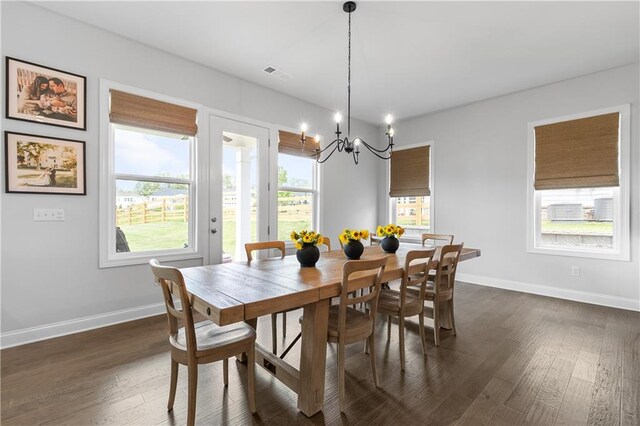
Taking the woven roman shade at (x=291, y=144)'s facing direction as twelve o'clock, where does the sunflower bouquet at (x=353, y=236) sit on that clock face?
The sunflower bouquet is roughly at 1 o'clock from the woven roman shade.

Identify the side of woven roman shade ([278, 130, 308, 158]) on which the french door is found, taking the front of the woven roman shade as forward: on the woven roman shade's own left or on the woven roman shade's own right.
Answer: on the woven roman shade's own right

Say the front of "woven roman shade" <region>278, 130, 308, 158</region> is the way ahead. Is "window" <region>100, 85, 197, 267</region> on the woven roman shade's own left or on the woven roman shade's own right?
on the woven roman shade's own right

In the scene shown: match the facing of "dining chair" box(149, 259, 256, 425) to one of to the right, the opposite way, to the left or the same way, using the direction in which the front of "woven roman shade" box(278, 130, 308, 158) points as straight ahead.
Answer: to the left

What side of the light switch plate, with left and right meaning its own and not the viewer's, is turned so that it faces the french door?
left

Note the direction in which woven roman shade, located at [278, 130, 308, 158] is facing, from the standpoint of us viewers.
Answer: facing the viewer and to the right of the viewer

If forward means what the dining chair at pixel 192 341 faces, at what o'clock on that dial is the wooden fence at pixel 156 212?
The wooden fence is roughly at 10 o'clock from the dining chair.

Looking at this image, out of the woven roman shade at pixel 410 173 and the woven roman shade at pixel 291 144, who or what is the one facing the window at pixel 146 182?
the woven roman shade at pixel 410 173

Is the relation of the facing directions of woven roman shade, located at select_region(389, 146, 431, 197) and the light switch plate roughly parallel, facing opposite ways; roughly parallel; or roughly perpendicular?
roughly perpendicular

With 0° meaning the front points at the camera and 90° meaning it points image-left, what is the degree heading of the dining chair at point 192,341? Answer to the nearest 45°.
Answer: approximately 225°

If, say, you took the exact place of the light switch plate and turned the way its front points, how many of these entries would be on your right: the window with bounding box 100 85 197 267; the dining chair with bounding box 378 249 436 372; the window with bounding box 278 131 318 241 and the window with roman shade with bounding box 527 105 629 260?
0

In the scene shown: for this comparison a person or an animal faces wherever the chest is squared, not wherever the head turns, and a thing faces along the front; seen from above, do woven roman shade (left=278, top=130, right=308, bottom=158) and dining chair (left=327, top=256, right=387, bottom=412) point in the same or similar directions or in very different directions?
very different directions

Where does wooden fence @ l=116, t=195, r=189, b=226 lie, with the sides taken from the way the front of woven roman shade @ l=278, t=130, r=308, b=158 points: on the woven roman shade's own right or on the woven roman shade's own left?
on the woven roman shade's own right

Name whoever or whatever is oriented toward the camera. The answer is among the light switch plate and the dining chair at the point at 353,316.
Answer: the light switch plate

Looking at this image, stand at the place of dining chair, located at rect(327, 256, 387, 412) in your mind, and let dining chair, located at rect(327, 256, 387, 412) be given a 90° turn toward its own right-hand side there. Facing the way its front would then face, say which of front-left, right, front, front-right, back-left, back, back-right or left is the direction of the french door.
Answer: left

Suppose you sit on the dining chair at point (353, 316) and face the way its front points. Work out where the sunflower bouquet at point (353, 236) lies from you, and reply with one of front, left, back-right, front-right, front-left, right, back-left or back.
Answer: front-right

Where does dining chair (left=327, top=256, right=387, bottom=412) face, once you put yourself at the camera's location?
facing away from the viewer and to the left of the viewer

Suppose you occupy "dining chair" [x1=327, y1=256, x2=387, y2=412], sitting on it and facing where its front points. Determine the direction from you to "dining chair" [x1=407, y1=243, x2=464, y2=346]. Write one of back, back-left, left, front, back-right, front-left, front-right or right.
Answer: right

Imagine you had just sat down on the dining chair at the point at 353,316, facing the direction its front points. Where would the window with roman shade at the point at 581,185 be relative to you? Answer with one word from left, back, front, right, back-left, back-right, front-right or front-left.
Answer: right

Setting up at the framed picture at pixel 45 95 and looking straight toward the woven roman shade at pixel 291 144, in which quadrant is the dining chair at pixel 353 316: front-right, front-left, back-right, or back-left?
front-right

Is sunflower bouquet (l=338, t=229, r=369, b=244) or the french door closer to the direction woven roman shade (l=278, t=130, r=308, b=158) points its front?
the sunflower bouquet
